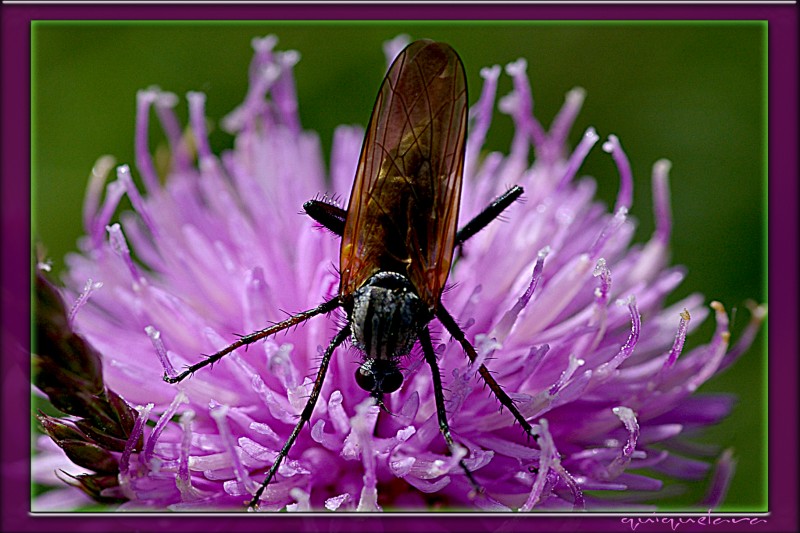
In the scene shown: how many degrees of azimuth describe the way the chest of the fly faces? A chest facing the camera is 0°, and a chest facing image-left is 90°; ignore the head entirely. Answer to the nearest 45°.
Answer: approximately 0°
